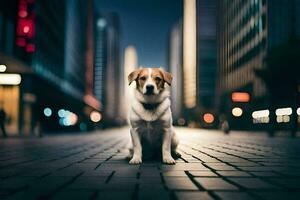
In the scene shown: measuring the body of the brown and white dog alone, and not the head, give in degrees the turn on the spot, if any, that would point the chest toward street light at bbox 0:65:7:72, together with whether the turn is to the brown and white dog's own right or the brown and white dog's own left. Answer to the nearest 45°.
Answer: approximately 135° to the brown and white dog's own right

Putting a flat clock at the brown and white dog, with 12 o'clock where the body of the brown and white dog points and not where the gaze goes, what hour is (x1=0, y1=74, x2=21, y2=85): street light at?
The street light is roughly at 5 o'clock from the brown and white dog.

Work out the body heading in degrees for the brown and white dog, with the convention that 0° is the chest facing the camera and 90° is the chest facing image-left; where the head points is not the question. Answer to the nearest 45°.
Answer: approximately 0°
